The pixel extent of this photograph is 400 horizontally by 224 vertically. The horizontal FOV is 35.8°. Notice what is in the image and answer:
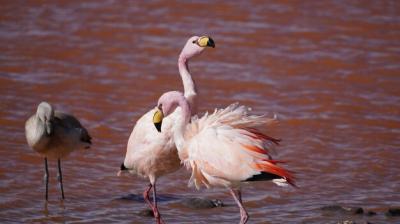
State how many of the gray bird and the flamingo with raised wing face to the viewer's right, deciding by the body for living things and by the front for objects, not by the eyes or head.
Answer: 0

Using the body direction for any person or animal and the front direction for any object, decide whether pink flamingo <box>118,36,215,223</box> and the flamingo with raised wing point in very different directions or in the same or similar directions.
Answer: very different directions

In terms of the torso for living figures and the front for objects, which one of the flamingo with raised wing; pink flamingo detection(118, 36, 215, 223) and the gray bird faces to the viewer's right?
the pink flamingo

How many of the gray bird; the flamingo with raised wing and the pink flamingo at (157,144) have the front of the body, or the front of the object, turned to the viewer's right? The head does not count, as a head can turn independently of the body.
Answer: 1

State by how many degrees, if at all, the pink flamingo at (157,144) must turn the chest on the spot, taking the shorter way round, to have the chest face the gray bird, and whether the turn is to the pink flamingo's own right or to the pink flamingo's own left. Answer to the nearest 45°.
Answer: approximately 135° to the pink flamingo's own left

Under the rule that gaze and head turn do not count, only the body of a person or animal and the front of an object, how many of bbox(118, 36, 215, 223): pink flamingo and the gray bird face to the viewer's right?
1

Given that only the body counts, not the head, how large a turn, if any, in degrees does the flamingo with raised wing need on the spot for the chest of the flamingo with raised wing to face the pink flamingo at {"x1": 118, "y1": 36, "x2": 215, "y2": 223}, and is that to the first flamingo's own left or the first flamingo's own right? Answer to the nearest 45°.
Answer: approximately 45° to the first flamingo's own right

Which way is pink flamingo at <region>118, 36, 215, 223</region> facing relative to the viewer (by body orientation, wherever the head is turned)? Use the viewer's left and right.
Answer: facing to the right of the viewer

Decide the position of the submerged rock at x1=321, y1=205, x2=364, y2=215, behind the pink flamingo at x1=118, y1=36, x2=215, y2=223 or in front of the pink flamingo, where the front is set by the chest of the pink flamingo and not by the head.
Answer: in front

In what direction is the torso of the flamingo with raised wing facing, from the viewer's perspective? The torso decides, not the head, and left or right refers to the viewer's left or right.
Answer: facing to the left of the viewer

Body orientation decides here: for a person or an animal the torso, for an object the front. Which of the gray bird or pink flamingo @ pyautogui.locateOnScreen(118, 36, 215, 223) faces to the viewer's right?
the pink flamingo

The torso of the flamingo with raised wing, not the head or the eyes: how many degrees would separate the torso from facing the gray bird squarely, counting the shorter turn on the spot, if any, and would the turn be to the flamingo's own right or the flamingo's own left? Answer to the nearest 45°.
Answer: approximately 45° to the flamingo's own right

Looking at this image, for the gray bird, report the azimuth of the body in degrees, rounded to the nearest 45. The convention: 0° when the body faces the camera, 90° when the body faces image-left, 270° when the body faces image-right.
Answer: approximately 45°

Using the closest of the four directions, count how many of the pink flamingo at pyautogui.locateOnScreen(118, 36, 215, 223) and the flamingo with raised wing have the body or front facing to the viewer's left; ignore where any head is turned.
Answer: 1
